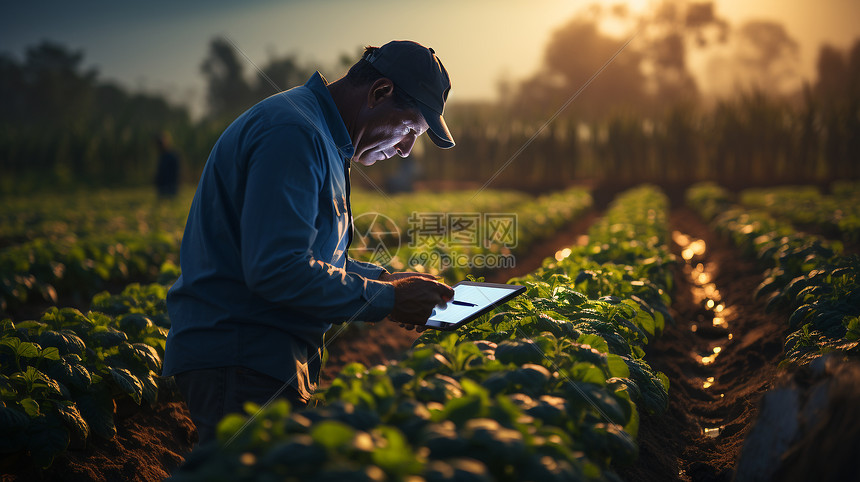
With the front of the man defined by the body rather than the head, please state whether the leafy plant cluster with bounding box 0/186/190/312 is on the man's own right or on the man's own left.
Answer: on the man's own left

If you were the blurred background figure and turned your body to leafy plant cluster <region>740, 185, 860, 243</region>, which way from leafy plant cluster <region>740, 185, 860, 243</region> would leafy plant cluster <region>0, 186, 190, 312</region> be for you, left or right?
right

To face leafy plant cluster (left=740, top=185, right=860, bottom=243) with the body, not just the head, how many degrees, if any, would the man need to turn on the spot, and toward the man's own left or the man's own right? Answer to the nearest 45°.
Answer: approximately 45° to the man's own left

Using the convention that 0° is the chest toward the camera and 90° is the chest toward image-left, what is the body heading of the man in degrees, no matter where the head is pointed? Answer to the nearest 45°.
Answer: approximately 270°

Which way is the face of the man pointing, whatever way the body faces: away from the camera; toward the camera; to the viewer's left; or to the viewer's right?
to the viewer's right
